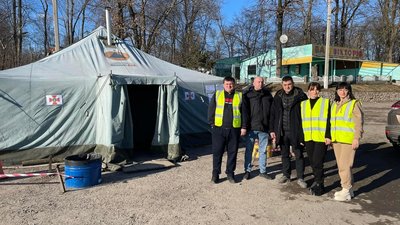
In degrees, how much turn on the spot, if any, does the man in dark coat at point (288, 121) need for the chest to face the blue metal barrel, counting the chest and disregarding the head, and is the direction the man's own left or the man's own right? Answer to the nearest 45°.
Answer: approximately 90° to the man's own right

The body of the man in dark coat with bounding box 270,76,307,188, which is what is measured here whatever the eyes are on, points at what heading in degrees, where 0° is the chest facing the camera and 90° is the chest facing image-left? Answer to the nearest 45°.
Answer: approximately 0°

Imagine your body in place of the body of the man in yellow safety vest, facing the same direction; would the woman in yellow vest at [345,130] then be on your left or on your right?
on your left

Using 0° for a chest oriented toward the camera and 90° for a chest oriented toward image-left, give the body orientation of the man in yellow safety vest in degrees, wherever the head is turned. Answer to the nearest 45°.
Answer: approximately 0°

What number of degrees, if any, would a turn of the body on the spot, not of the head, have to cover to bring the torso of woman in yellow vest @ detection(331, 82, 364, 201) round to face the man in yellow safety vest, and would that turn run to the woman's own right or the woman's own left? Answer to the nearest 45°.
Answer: approximately 45° to the woman's own right

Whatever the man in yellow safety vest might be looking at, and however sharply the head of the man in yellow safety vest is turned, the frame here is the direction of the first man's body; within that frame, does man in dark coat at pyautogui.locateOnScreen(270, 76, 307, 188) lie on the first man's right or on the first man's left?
on the first man's left

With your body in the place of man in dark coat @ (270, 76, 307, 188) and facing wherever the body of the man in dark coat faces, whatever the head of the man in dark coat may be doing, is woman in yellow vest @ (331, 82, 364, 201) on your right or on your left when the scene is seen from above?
on your left

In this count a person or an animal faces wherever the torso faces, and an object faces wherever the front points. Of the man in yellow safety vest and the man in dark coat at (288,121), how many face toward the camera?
2

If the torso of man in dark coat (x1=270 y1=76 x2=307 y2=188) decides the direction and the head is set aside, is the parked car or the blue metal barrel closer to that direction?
the blue metal barrel
